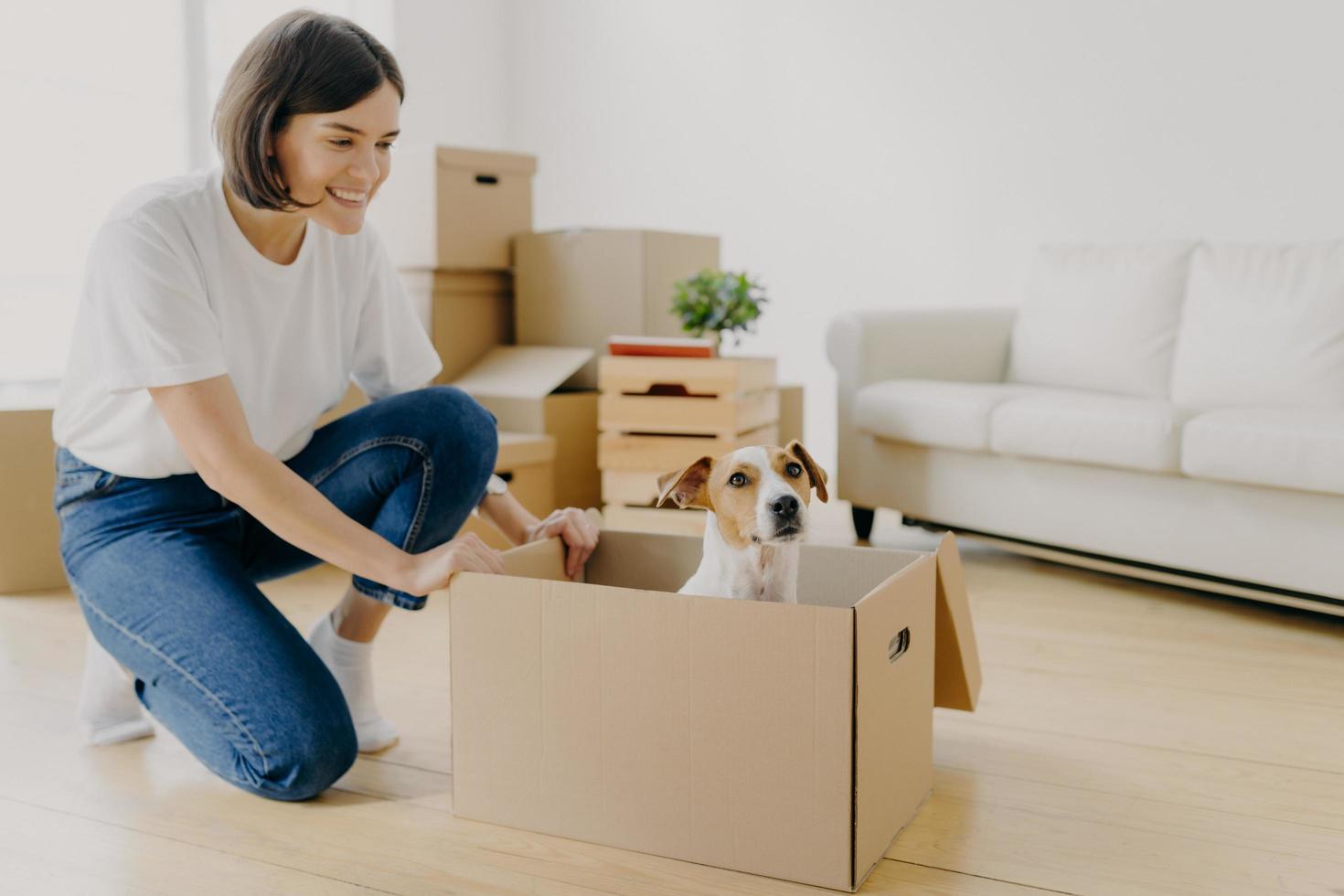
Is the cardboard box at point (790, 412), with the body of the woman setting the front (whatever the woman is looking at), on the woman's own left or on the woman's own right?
on the woman's own left

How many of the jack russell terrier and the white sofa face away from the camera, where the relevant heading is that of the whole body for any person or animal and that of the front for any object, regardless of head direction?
0

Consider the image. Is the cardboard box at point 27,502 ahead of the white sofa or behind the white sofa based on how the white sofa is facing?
ahead

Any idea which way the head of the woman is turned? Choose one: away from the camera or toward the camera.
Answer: toward the camera

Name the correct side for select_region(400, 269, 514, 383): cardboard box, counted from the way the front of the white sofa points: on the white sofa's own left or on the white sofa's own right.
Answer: on the white sofa's own right

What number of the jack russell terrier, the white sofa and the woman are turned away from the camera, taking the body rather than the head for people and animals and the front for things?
0

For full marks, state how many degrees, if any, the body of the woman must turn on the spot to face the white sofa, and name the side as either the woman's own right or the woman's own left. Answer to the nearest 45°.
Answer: approximately 90° to the woman's own left

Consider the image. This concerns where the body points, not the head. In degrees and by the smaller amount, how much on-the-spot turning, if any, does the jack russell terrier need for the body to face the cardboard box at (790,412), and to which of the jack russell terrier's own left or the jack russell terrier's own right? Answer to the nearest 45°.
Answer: approximately 135° to the jack russell terrier's own left

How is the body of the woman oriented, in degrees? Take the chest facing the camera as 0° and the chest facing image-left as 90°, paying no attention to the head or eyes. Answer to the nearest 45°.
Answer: approximately 315°

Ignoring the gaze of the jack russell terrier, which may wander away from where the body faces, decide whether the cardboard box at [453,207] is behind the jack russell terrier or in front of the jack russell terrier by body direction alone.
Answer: behind

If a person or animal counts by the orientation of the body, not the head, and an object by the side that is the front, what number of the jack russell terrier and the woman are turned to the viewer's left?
0

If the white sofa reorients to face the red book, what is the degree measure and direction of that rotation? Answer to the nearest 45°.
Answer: approximately 45° to its right
